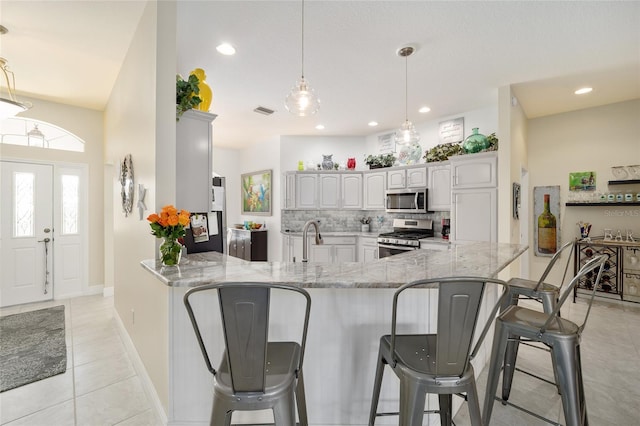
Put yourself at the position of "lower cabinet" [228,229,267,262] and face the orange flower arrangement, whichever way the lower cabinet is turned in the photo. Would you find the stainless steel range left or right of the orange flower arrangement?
left

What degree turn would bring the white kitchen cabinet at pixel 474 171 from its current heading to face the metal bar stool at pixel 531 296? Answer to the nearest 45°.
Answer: approximately 45° to its left

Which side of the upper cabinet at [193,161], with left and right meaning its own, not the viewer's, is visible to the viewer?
right

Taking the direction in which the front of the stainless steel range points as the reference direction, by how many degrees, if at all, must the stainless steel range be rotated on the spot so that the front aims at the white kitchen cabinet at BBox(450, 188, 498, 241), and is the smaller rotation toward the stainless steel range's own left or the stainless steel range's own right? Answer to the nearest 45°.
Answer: approximately 90° to the stainless steel range's own left

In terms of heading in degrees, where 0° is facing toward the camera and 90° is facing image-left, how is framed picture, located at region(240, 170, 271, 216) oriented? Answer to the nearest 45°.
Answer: approximately 45°

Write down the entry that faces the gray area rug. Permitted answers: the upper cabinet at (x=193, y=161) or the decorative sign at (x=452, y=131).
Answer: the decorative sign

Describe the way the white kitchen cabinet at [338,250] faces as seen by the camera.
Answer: facing the viewer

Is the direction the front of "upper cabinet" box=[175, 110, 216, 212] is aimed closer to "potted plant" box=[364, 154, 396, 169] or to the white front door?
the potted plant

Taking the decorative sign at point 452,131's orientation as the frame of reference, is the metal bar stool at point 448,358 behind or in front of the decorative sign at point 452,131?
in front

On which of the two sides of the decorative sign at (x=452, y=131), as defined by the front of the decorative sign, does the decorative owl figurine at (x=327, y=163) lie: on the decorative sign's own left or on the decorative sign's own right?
on the decorative sign's own right

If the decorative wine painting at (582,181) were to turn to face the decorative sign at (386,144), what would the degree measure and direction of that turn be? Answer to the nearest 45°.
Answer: approximately 90° to its right

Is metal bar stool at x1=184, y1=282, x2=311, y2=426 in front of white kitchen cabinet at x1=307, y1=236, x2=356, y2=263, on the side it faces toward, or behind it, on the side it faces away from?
in front
